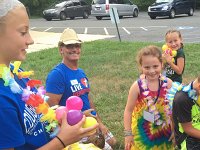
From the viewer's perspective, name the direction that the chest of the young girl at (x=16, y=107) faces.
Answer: to the viewer's right

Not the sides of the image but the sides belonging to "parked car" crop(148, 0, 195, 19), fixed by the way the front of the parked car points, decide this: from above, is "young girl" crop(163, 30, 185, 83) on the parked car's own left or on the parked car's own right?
on the parked car's own left

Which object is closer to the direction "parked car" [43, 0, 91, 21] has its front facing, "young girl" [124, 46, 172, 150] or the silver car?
the young girl

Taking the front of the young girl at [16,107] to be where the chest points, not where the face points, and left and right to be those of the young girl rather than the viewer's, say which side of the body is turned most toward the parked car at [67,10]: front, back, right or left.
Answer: left

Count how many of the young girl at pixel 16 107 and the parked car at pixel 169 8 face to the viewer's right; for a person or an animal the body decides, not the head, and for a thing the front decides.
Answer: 1

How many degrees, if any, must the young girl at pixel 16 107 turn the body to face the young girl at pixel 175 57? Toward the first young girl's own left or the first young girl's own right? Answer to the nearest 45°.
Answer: approximately 45° to the first young girl's own left

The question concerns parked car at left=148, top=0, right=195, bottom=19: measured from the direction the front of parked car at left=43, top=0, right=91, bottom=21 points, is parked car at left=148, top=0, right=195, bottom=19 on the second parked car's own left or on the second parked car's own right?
on the second parked car's own left

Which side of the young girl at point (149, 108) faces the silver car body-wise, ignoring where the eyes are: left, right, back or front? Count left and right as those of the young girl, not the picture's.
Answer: back

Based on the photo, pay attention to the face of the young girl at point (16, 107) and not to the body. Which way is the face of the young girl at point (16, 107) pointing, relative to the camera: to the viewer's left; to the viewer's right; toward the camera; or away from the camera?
to the viewer's right

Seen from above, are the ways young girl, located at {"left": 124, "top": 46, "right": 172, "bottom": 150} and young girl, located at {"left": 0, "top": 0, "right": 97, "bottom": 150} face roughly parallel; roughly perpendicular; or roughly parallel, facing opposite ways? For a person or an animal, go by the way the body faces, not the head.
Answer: roughly perpendicular

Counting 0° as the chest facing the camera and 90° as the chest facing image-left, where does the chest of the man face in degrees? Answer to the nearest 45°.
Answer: approximately 315°
